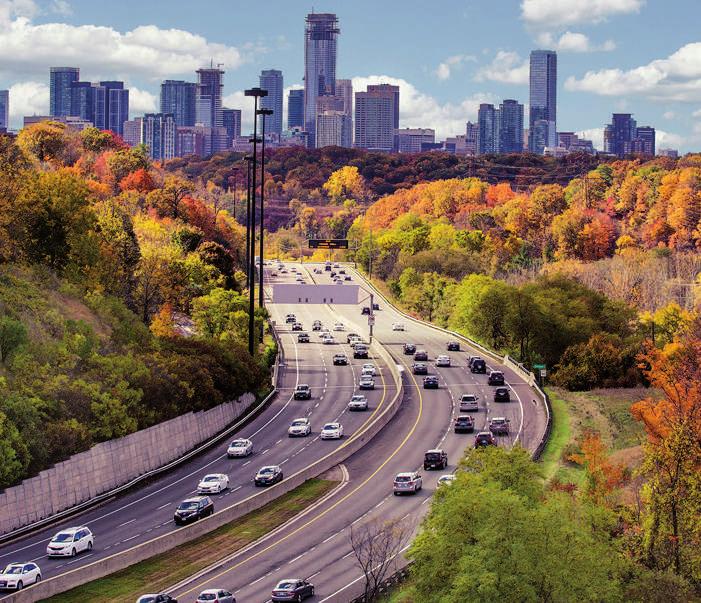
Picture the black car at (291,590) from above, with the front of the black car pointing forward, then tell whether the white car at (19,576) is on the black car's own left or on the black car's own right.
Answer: on the black car's own left

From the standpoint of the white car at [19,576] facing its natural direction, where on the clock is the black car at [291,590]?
The black car is roughly at 8 o'clock from the white car.

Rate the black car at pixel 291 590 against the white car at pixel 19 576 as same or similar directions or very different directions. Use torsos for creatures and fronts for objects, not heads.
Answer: very different directions

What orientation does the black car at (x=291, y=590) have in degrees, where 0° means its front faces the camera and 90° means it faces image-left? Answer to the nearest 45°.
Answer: approximately 225°

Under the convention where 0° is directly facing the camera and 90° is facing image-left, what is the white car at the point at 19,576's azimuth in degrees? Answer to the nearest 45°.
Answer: approximately 45°
